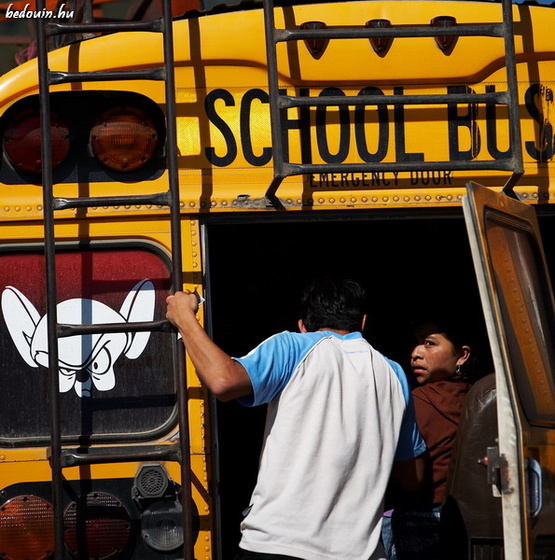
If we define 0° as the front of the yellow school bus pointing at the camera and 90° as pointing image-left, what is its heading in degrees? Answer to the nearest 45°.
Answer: approximately 180°

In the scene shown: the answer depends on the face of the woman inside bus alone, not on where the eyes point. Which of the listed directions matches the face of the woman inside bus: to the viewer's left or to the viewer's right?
to the viewer's left
